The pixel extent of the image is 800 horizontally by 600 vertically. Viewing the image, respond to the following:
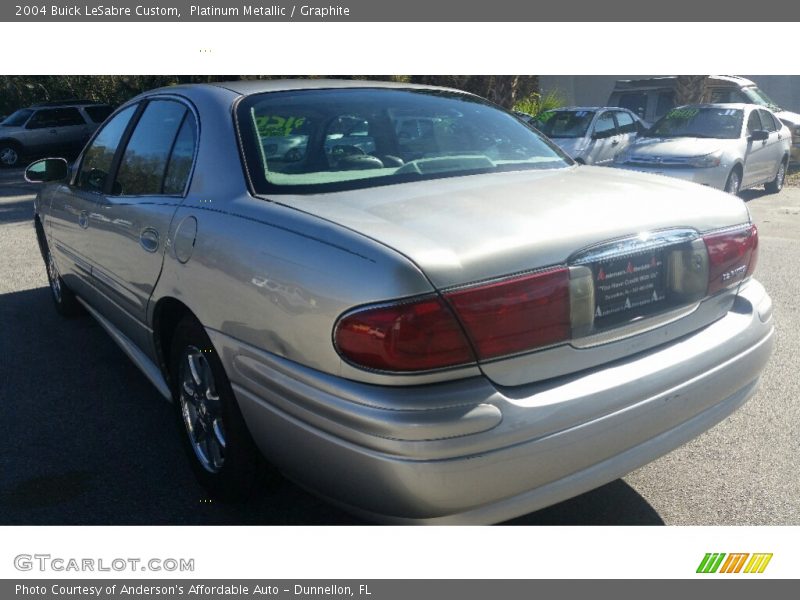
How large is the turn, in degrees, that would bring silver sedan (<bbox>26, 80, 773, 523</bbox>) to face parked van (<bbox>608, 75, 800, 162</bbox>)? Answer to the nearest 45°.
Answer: approximately 45° to its right

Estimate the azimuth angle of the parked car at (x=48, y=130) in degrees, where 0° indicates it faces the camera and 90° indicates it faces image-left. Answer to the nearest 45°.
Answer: approximately 45°

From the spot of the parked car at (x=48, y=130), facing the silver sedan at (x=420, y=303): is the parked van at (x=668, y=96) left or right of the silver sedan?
left

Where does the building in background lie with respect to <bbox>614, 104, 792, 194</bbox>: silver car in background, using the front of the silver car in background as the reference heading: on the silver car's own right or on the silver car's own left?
on the silver car's own right

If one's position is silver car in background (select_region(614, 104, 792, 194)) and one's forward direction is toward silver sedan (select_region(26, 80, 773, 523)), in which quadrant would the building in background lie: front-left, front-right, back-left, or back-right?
back-right

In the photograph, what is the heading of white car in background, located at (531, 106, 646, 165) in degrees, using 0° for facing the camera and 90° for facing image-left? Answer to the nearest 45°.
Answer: approximately 45°

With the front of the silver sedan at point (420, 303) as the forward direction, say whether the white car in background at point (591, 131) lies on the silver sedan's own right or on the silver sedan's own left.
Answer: on the silver sedan's own right

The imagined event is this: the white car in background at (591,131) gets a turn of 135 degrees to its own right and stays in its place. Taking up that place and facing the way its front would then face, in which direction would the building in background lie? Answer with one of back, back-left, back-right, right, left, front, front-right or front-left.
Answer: front

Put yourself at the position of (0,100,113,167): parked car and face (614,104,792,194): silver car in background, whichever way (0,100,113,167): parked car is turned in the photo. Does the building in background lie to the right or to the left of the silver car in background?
left

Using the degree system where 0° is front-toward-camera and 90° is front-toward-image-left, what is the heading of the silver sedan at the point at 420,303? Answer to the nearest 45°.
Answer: approximately 135°

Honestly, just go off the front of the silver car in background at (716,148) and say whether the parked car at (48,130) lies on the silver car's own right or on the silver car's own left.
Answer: on the silver car's own right
